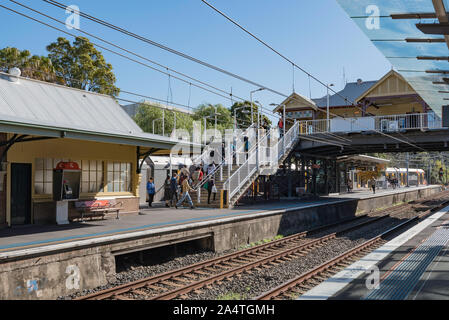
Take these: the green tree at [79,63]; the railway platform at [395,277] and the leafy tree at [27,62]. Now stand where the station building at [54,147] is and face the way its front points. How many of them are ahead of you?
1

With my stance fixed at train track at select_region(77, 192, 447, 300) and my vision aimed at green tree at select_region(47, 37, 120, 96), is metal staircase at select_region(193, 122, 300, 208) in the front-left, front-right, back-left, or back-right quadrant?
front-right

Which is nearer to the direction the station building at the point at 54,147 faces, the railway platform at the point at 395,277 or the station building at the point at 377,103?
the railway platform

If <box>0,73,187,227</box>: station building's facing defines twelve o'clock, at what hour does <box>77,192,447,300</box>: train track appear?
The train track is roughly at 12 o'clock from the station building.

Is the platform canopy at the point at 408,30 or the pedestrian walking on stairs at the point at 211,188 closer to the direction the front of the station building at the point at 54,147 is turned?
the platform canopy

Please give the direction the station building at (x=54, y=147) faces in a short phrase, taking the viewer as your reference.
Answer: facing the viewer and to the right of the viewer

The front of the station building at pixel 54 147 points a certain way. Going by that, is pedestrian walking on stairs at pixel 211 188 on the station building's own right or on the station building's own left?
on the station building's own left

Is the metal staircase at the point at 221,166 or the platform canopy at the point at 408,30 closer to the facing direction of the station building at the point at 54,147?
the platform canopy

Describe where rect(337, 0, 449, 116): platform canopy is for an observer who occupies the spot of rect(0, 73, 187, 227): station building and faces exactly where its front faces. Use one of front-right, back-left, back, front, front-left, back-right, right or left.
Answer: front

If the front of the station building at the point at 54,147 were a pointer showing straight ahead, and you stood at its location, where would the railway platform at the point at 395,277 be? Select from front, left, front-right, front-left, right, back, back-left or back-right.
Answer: front

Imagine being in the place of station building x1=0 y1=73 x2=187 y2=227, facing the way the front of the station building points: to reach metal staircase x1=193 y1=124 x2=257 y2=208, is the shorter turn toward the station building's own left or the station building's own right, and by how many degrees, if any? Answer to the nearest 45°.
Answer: approximately 90° to the station building's own left

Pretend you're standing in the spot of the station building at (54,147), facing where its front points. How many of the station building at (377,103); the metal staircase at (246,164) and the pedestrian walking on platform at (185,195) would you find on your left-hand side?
3

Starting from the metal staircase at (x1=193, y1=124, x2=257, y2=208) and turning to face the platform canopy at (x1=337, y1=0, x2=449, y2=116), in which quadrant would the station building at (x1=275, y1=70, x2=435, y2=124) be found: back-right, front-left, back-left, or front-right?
back-left

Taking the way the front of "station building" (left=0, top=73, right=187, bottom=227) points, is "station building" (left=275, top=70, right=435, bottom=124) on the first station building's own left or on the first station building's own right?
on the first station building's own left

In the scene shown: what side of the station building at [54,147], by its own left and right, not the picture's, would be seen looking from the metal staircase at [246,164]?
left

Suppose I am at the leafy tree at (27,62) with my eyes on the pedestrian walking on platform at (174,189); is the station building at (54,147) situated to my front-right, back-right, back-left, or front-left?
front-right
